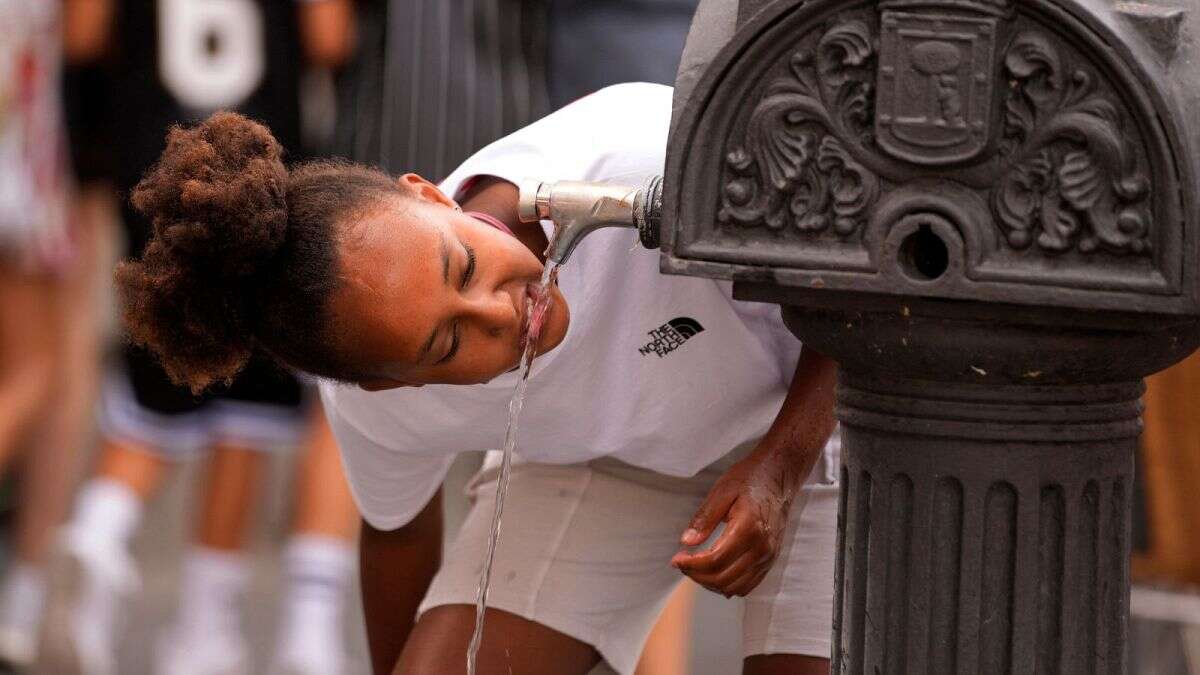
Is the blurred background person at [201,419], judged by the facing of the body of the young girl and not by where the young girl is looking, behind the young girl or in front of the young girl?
behind

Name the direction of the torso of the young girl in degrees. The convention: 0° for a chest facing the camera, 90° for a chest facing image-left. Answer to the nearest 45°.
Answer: approximately 0°

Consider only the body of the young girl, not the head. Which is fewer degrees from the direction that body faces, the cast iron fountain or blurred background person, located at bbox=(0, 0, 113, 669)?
the cast iron fountain

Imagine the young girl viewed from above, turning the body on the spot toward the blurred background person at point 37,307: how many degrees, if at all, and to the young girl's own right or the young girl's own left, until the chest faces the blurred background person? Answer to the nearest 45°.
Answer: approximately 135° to the young girl's own right
